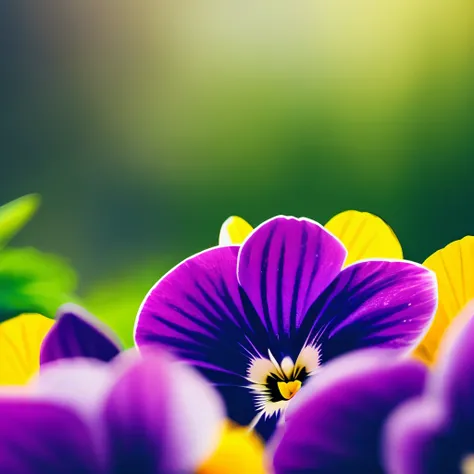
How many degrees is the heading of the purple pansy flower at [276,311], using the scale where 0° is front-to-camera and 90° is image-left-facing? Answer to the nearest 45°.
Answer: approximately 0°
